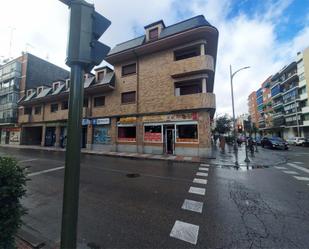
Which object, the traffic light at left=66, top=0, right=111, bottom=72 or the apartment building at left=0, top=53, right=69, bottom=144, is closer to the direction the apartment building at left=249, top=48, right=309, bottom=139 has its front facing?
the apartment building

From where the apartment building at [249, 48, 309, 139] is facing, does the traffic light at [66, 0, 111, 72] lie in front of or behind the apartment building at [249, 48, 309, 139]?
in front

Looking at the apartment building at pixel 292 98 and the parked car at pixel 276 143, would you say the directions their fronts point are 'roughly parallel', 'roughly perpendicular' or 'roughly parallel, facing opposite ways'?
roughly perpendicular

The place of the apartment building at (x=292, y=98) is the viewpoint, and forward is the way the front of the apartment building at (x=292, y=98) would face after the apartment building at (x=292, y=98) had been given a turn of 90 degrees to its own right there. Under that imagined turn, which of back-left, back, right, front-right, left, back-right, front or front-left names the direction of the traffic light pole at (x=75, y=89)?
back-left

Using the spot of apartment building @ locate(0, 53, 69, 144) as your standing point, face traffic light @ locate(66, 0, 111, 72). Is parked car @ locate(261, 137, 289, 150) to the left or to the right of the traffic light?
left

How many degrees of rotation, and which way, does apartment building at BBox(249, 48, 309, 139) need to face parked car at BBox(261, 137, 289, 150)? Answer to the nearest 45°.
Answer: approximately 45° to its left

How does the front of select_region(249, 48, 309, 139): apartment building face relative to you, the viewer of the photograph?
facing the viewer and to the left of the viewer

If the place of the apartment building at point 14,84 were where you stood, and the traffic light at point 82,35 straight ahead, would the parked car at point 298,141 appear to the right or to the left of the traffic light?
left

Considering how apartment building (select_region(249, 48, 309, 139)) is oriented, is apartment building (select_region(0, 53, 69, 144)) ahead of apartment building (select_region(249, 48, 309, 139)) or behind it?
ahead

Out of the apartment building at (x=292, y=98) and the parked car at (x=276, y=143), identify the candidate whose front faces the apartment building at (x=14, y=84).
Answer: the apartment building at (x=292, y=98)

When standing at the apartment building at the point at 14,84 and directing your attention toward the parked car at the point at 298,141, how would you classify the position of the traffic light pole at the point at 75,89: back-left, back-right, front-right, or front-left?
front-right
